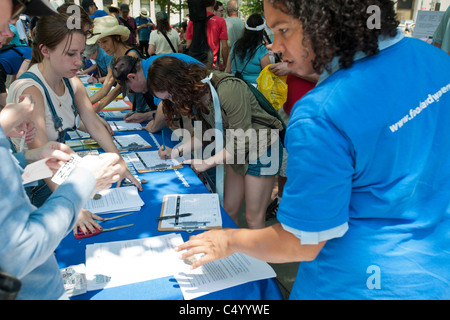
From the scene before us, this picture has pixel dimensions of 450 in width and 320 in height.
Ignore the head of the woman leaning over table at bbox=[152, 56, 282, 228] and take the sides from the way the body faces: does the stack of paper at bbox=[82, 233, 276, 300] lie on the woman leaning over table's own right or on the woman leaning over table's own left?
on the woman leaning over table's own left

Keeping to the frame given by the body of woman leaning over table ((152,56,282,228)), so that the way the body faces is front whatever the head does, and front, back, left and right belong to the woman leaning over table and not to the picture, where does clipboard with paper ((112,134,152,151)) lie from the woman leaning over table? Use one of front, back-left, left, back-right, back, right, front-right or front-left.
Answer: front-right

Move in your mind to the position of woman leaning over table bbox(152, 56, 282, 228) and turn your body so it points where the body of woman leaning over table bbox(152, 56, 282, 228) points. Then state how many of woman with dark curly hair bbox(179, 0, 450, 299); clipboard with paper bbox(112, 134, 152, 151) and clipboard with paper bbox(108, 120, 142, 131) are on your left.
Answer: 1

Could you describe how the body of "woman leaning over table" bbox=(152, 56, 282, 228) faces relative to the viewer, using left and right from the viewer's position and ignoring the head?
facing to the left of the viewer

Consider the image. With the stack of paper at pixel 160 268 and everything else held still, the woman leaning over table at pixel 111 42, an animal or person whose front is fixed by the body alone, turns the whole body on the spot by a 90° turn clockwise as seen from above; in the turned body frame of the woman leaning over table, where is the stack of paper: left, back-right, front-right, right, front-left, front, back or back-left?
back-left

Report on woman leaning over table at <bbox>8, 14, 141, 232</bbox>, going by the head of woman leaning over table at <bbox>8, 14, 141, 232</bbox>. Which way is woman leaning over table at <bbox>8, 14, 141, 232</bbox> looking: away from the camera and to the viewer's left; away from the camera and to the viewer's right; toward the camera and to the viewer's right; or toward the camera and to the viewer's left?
toward the camera and to the viewer's right

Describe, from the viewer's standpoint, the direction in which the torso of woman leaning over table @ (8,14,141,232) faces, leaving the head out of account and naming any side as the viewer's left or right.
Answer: facing the viewer and to the right of the viewer

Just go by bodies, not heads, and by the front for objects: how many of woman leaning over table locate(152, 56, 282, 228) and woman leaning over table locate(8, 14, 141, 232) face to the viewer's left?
1

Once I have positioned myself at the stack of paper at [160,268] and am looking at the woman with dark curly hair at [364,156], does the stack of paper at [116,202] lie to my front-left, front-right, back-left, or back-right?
back-left

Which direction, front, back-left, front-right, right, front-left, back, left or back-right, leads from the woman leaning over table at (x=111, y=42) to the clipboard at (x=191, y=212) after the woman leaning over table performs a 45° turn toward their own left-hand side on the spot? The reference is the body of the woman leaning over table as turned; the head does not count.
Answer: front

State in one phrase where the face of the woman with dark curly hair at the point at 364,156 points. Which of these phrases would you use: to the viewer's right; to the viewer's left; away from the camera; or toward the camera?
to the viewer's left

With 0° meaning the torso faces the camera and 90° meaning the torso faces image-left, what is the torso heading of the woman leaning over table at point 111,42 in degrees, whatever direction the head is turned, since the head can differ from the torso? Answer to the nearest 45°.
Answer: approximately 45°

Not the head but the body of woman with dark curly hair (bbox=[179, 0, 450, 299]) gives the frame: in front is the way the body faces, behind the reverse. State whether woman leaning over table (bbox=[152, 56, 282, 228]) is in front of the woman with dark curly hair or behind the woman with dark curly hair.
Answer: in front

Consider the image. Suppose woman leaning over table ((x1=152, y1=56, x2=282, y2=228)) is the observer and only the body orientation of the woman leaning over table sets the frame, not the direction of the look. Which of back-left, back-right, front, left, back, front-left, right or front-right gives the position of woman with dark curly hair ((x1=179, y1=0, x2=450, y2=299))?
left
